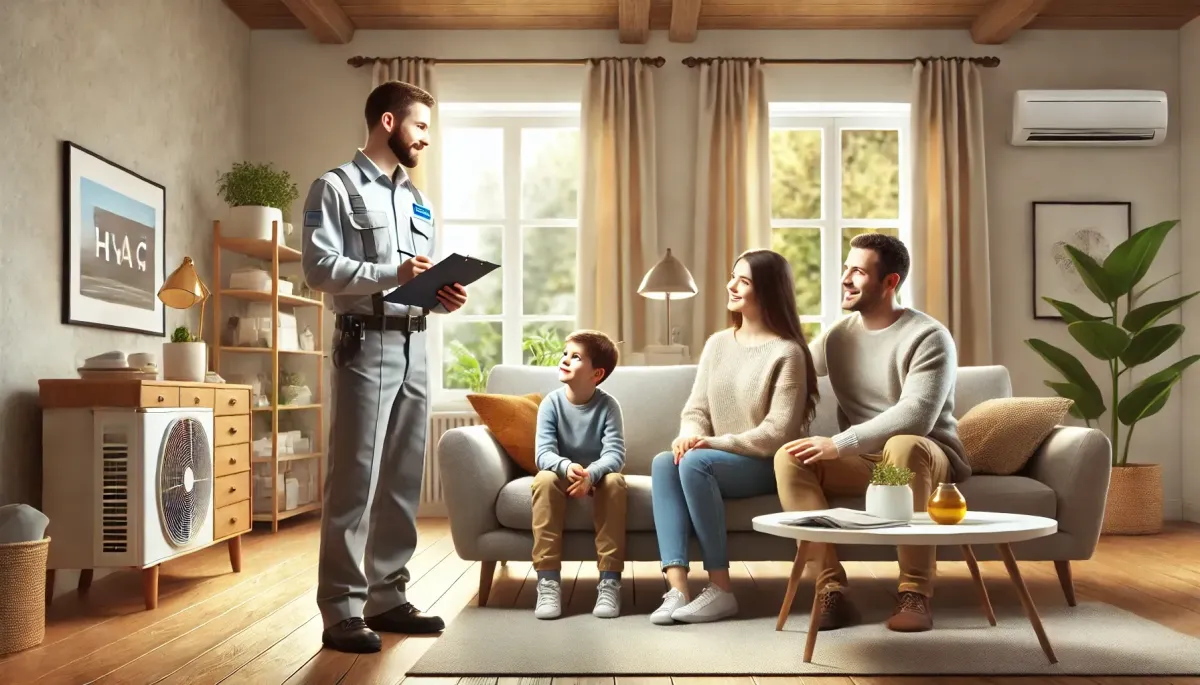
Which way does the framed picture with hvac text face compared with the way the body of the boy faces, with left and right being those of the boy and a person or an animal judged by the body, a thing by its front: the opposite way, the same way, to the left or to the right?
to the left

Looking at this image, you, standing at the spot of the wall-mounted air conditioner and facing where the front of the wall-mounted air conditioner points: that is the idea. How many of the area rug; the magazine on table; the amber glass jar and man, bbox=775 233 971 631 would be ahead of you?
4

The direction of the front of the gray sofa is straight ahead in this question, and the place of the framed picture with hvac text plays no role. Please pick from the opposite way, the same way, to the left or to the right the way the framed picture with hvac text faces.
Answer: to the left

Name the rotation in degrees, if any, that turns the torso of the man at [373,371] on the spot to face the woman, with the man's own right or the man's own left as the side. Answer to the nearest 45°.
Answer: approximately 45° to the man's own left

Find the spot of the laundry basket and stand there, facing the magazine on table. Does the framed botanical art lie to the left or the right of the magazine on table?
left

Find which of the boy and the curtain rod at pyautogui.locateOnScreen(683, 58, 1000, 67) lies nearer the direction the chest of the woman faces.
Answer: the boy

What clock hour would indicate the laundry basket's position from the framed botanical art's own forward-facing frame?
The laundry basket is roughly at 1 o'clock from the framed botanical art.

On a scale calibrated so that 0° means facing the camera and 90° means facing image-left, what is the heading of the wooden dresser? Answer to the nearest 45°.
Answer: approximately 315°

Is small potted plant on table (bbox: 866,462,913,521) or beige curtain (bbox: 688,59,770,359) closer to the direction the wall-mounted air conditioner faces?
the small potted plant on table

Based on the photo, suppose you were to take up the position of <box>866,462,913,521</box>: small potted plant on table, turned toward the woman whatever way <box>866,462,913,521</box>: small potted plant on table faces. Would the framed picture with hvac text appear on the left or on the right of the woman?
left

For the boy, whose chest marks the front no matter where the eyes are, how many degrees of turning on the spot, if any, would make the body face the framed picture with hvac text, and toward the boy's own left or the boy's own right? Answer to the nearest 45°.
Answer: approximately 135° to the boy's own right

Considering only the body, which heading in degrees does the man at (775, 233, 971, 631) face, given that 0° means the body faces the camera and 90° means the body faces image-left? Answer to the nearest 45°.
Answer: approximately 45°
